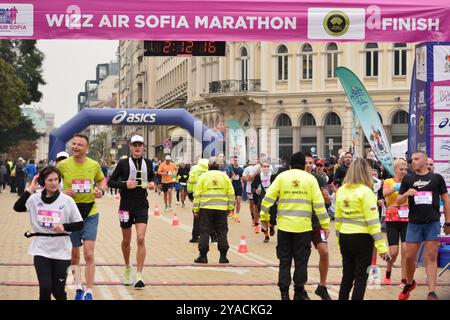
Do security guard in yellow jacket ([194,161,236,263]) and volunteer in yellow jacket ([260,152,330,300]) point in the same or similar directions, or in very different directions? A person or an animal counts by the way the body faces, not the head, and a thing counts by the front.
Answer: same or similar directions

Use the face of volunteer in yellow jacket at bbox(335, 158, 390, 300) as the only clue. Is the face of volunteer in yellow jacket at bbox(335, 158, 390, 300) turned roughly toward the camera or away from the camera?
away from the camera

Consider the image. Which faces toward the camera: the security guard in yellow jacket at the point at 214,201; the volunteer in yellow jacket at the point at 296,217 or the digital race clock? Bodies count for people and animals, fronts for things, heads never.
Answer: the digital race clock

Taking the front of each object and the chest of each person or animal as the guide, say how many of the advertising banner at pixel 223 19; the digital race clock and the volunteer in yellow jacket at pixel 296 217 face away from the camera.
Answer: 1

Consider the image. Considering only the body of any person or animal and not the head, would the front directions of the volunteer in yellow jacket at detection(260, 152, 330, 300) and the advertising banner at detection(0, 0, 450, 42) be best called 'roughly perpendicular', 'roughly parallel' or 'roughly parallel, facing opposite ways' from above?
roughly parallel, facing opposite ways

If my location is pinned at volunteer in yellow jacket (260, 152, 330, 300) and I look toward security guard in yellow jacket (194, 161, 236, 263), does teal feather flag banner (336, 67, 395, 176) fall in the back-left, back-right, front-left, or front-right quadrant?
front-right

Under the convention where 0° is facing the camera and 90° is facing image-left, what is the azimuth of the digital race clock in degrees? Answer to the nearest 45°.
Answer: approximately 0°

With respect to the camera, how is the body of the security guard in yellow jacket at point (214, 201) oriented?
away from the camera

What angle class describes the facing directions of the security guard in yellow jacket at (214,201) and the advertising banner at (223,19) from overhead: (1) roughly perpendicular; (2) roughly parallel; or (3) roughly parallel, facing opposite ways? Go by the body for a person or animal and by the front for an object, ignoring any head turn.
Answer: roughly parallel, facing opposite ways

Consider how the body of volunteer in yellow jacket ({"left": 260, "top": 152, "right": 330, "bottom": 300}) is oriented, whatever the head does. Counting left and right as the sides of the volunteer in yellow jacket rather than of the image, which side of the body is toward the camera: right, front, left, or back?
back

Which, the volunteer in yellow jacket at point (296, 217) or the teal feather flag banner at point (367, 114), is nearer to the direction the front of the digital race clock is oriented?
the volunteer in yellow jacket

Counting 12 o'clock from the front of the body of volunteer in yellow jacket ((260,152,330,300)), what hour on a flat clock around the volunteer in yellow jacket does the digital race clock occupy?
The digital race clock is roughly at 11 o'clock from the volunteer in yellow jacket.

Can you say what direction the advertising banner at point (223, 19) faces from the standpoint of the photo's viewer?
facing the viewer

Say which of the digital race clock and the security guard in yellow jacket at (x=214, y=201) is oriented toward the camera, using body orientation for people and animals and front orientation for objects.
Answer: the digital race clock
